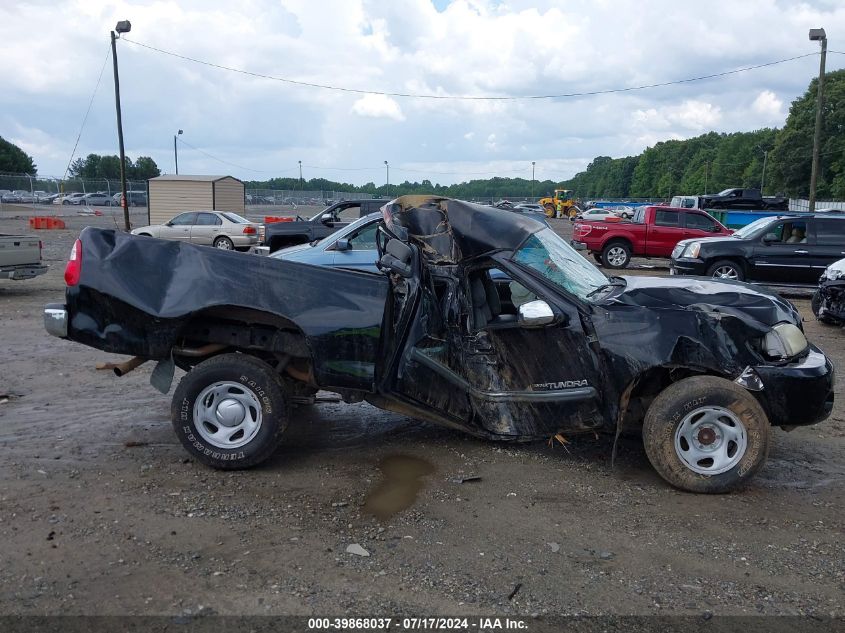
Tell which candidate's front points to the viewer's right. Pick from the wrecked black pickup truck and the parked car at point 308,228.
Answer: the wrecked black pickup truck

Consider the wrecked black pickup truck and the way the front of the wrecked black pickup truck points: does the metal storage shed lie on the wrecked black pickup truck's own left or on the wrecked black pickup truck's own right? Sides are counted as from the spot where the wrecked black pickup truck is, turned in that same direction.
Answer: on the wrecked black pickup truck's own left

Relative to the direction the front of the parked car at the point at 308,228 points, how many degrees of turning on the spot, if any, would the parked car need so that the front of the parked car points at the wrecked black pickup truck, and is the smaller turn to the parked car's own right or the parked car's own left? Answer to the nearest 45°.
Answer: approximately 90° to the parked car's own left

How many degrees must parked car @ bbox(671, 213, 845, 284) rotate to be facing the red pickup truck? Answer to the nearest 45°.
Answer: approximately 45° to its right

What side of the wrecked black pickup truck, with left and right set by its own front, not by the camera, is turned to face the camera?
right

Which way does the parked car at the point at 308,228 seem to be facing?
to the viewer's left

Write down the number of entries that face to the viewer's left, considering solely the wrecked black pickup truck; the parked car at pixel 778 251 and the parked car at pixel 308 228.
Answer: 2

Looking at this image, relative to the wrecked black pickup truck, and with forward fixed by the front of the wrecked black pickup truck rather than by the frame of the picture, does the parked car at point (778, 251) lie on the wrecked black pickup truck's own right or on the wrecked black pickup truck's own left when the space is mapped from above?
on the wrecked black pickup truck's own left

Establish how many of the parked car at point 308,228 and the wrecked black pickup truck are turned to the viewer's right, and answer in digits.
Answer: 1

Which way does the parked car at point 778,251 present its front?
to the viewer's left
